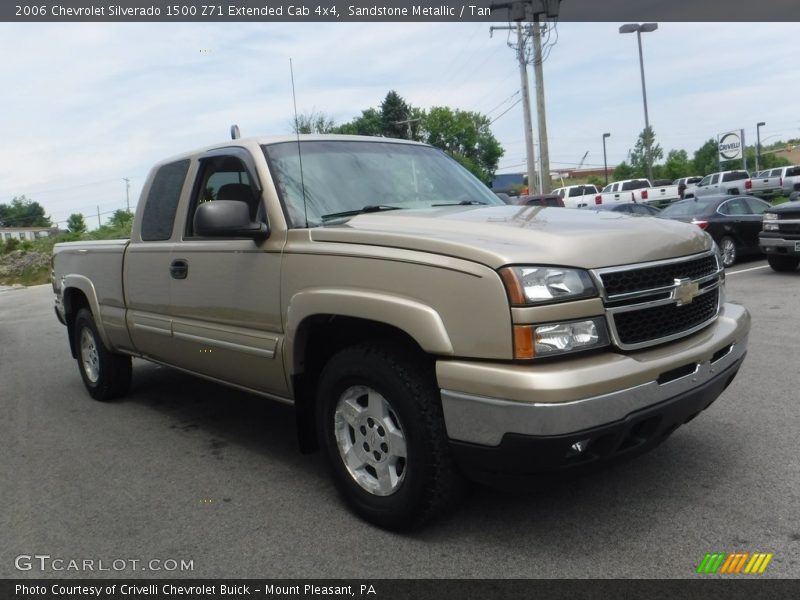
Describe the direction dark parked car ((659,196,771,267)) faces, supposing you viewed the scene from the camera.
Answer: facing away from the viewer and to the right of the viewer

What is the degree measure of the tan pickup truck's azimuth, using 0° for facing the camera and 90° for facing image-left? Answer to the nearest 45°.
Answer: approximately 315°

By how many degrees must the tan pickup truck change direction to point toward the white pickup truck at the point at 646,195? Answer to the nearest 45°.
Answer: approximately 135° to its left

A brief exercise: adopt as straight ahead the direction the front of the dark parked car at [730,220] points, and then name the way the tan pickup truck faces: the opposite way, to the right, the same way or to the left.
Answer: to the right

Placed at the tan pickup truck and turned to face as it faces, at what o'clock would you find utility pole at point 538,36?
The utility pole is roughly at 8 o'clock from the tan pickup truck.

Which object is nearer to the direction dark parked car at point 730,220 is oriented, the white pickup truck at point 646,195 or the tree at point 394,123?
the white pickup truck

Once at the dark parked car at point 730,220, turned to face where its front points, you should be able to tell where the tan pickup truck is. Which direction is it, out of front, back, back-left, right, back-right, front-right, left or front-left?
back-right

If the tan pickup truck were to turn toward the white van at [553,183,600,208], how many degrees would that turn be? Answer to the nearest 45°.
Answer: approximately 135° to its left
